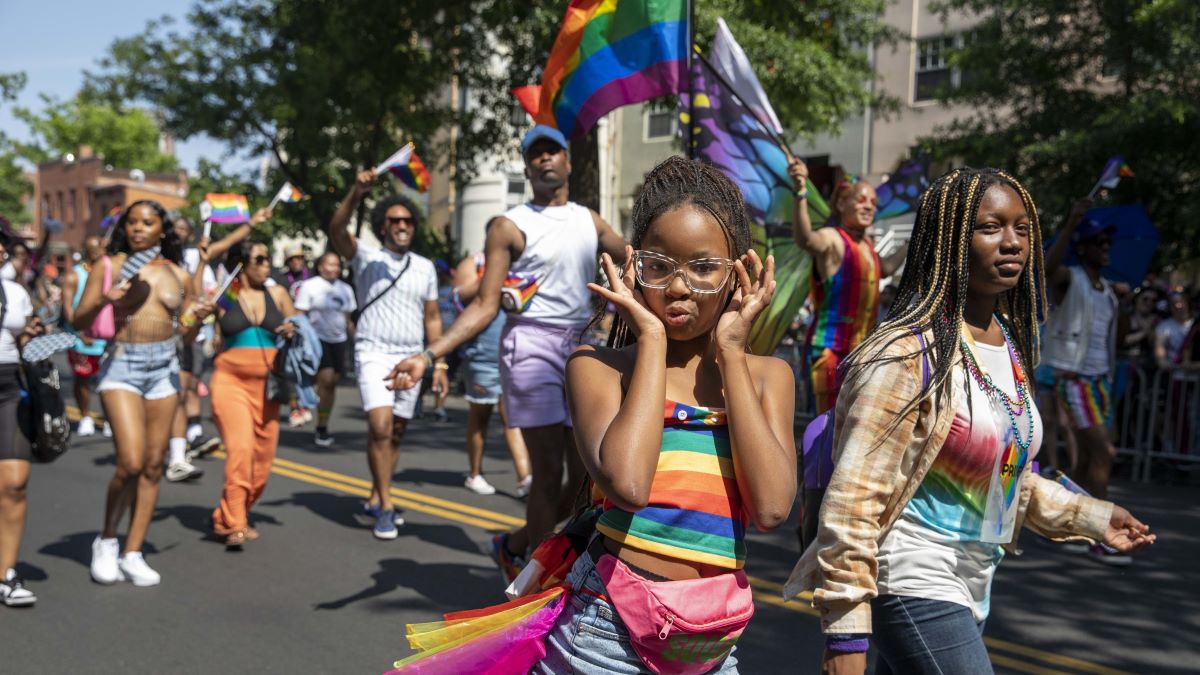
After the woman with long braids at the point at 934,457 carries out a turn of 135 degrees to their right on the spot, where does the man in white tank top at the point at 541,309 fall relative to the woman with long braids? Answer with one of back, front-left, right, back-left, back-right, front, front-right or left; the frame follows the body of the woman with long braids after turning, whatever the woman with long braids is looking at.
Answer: front-right

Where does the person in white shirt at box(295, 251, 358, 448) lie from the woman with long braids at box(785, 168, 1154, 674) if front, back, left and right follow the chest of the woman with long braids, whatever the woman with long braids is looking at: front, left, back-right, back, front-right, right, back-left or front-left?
back

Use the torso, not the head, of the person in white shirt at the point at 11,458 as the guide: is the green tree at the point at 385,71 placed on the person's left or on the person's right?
on the person's left

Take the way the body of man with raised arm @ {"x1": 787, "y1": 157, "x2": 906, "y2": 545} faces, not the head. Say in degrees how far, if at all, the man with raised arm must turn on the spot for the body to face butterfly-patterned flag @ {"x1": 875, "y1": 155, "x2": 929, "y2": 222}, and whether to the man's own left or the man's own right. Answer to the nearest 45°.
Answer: approximately 135° to the man's own left

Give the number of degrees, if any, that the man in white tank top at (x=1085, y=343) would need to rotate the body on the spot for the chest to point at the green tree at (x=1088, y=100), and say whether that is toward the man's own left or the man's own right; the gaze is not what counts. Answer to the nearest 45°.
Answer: approximately 135° to the man's own left

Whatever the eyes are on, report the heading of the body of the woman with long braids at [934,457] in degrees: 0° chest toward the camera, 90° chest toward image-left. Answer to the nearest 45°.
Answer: approximately 315°

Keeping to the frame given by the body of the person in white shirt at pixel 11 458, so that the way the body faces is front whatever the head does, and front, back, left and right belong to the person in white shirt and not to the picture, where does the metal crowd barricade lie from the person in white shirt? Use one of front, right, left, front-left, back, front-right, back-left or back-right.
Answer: front-left

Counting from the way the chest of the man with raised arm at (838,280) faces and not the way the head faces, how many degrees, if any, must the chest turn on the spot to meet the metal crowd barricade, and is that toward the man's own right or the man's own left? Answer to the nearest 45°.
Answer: approximately 90° to the man's own left

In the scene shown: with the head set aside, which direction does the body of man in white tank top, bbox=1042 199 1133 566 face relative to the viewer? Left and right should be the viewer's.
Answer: facing the viewer and to the right of the viewer

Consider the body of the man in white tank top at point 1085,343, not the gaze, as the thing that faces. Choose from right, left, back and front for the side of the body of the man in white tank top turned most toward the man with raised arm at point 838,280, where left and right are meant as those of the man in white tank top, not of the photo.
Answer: right
